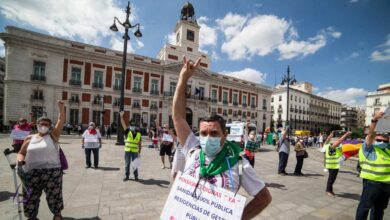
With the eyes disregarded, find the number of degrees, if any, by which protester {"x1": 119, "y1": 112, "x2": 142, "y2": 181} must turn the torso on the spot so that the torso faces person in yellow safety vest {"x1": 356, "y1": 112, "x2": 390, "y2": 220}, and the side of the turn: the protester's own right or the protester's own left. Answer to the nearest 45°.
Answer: approximately 45° to the protester's own left

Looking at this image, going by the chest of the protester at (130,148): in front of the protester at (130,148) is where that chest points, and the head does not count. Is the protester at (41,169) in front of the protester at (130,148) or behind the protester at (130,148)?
in front

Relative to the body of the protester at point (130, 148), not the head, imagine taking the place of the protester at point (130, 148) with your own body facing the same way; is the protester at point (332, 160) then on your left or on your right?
on your left

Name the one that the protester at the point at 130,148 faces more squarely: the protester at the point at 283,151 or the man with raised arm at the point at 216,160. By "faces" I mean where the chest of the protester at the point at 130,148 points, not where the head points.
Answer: the man with raised arm

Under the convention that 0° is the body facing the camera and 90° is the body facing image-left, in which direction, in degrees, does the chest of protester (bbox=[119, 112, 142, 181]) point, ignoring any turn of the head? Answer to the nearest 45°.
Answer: approximately 0°

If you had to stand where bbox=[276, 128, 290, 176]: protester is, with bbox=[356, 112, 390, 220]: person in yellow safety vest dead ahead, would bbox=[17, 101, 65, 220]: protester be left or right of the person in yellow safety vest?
right

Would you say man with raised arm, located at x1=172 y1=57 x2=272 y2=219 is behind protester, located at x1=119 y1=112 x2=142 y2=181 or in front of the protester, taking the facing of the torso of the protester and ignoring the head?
in front

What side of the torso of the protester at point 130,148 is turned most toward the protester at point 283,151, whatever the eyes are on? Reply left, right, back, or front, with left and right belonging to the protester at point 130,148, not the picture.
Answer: left
